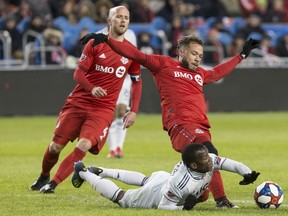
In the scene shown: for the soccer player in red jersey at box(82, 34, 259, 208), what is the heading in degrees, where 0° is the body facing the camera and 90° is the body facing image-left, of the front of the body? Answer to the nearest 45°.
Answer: approximately 315°

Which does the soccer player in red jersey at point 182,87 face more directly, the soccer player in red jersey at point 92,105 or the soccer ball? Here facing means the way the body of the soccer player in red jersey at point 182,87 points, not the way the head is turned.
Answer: the soccer ball
